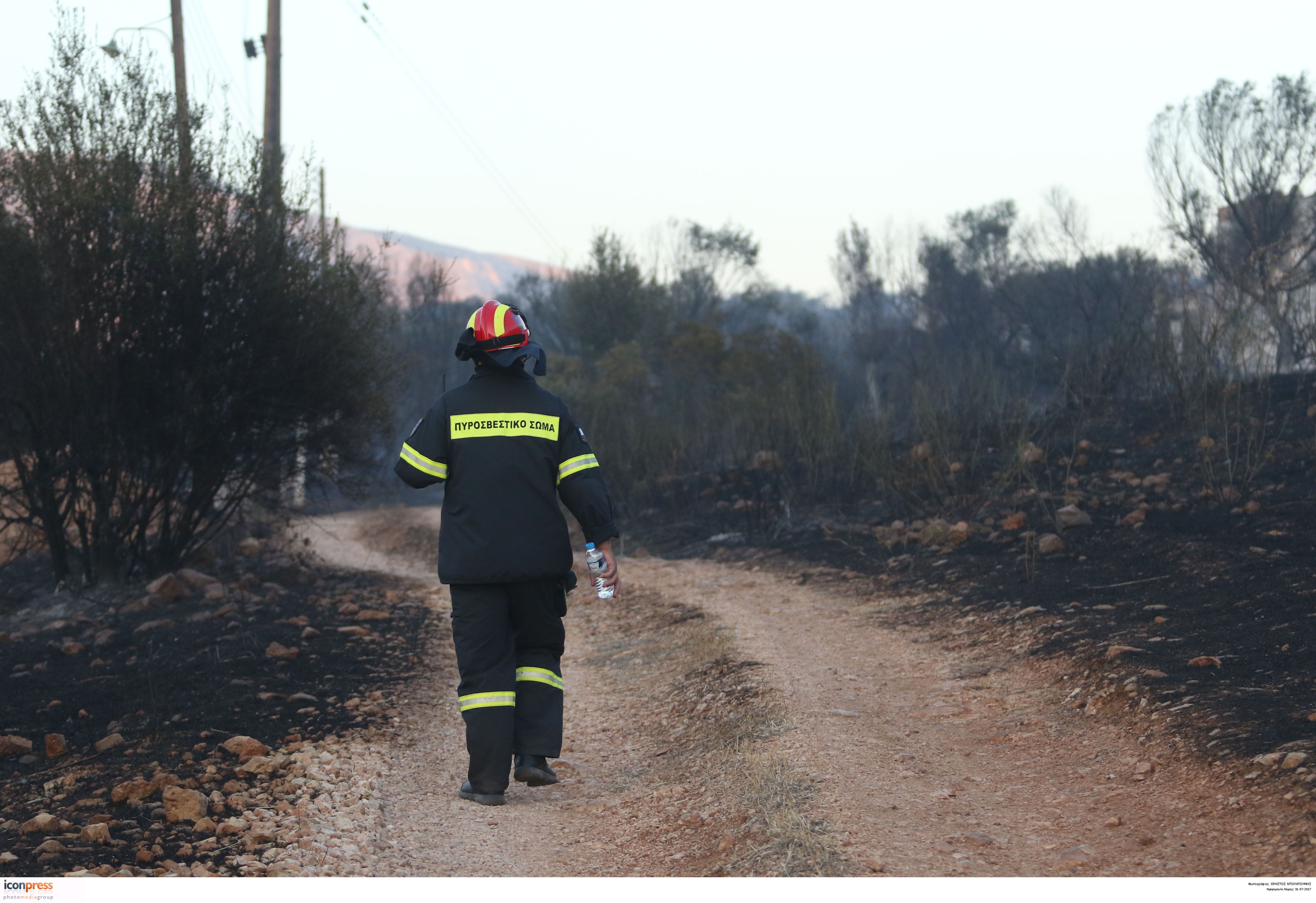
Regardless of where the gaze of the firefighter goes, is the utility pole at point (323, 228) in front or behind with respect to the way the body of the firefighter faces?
in front

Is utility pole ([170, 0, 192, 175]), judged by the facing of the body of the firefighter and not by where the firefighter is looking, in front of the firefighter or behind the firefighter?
in front

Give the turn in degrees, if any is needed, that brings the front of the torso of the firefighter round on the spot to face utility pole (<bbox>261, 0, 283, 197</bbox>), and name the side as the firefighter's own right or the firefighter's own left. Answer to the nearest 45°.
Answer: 0° — they already face it

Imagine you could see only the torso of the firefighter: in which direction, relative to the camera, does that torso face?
away from the camera
